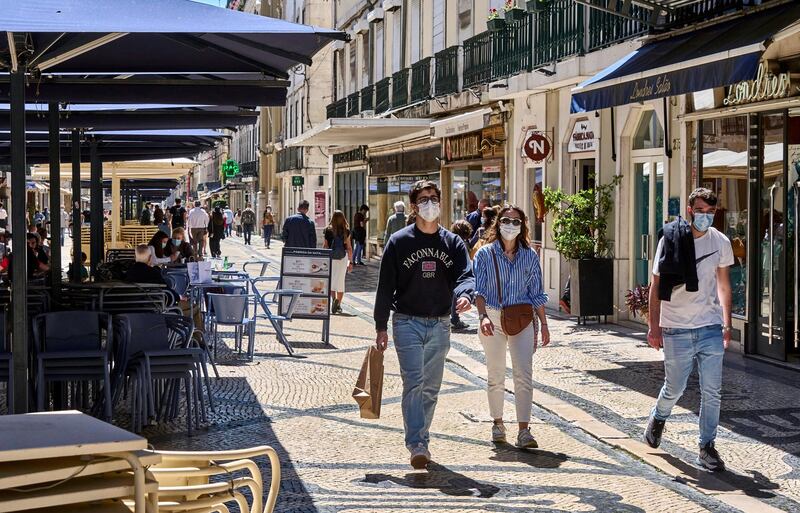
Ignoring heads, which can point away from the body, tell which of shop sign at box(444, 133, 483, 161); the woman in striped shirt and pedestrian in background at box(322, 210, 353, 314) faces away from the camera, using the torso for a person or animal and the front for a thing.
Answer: the pedestrian in background

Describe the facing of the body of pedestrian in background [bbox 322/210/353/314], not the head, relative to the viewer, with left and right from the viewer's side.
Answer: facing away from the viewer

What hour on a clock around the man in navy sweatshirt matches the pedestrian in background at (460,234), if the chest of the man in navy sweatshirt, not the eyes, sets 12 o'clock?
The pedestrian in background is roughly at 6 o'clock from the man in navy sweatshirt.

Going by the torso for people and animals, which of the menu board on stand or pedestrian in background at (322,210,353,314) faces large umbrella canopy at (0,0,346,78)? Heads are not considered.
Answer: the menu board on stand

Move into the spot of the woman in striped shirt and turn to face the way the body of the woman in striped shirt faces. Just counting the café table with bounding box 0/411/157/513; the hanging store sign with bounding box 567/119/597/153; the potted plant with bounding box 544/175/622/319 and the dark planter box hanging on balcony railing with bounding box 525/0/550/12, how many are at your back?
3

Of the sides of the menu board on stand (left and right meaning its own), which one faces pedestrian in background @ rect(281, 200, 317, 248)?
back

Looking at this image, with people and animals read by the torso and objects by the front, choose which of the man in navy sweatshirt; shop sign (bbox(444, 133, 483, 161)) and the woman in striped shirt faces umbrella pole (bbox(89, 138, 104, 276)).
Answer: the shop sign
